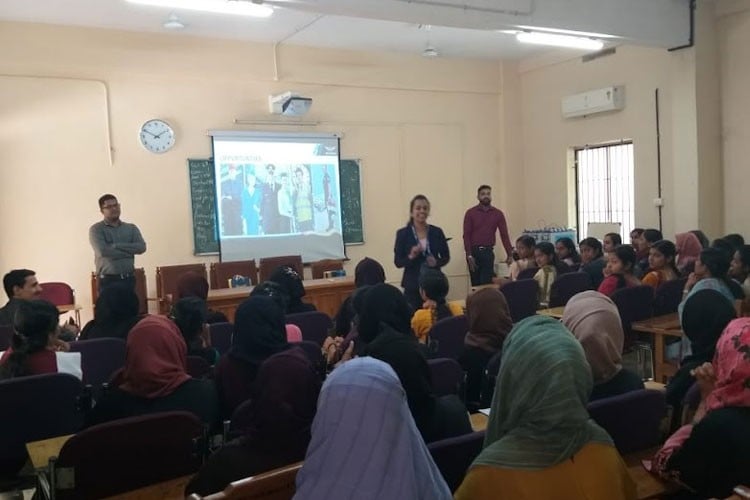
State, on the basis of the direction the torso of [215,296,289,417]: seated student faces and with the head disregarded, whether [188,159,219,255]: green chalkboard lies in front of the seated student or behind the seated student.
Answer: in front

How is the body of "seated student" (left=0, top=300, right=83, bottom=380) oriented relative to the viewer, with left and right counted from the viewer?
facing away from the viewer and to the right of the viewer

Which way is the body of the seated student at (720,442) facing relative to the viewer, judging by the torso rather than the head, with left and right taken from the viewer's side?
facing away from the viewer and to the left of the viewer

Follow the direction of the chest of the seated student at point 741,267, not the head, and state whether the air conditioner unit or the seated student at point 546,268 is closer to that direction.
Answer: the seated student

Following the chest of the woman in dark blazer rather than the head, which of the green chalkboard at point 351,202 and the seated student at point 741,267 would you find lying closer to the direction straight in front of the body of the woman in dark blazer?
the seated student

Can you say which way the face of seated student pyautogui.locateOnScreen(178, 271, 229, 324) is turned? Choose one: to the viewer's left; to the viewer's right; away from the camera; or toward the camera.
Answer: away from the camera

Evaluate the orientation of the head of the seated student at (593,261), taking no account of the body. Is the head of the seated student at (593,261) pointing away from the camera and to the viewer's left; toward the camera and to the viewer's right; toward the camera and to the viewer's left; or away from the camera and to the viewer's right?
toward the camera and to the viewer's left

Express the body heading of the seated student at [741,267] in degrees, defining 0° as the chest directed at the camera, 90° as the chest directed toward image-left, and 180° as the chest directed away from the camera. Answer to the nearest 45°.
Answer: approximately 90°

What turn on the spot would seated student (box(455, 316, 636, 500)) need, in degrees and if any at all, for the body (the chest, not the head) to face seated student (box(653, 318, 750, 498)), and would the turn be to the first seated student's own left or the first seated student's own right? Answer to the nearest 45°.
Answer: approximately 45° to the first seated student's own right

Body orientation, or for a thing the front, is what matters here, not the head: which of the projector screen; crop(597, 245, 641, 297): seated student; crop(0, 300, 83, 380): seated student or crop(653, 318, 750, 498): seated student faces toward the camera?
the projector screen

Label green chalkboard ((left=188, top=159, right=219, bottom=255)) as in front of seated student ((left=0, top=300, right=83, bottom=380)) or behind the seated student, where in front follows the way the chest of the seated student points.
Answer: in front

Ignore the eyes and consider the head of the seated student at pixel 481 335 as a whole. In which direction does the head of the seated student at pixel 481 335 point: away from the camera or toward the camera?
away from the camera

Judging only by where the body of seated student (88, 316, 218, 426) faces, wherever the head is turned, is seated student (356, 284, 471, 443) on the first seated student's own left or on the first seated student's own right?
on the first seated student's own right

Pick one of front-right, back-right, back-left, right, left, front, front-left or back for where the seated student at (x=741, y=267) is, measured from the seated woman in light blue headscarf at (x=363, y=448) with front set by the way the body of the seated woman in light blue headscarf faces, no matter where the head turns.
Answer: front-right
